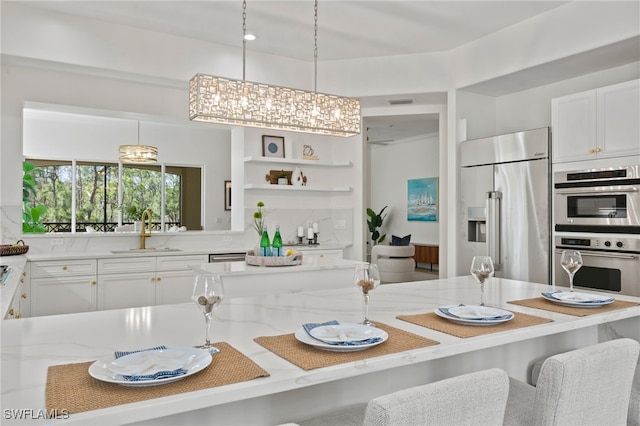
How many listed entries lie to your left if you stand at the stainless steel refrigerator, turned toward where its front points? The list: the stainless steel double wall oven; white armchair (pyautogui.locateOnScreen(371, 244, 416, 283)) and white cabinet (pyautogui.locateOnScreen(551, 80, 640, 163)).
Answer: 2

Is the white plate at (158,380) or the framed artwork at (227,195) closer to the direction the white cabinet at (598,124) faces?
the white plate

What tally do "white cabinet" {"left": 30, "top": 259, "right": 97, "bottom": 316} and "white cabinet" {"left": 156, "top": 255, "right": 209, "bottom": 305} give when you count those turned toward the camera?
2

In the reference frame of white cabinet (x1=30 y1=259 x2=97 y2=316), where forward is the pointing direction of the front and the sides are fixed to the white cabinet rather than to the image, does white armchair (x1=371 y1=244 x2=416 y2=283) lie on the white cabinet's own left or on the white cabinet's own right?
on the white cabinet's own left

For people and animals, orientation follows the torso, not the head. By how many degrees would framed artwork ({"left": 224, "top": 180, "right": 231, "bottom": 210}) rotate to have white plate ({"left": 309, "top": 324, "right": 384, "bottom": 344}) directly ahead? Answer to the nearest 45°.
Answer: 0° — it already faces it

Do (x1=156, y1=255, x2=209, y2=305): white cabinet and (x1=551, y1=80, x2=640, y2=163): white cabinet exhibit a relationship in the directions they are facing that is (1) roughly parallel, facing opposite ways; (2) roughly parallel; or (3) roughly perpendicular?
roughly perpendicular

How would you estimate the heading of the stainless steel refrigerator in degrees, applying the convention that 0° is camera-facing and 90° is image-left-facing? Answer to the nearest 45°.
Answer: approximately 45°

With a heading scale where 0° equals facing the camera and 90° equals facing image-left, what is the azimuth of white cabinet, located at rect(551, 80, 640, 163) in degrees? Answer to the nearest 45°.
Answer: approximately 45°

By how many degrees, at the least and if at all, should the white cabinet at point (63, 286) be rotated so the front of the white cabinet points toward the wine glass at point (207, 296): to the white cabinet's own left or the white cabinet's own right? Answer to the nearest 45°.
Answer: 0° — it already faces it

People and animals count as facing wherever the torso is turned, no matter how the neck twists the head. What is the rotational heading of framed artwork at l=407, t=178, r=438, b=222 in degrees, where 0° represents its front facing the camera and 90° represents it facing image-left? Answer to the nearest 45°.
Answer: approximately 45°

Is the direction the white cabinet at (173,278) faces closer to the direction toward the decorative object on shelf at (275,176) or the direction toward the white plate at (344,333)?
the white plate
